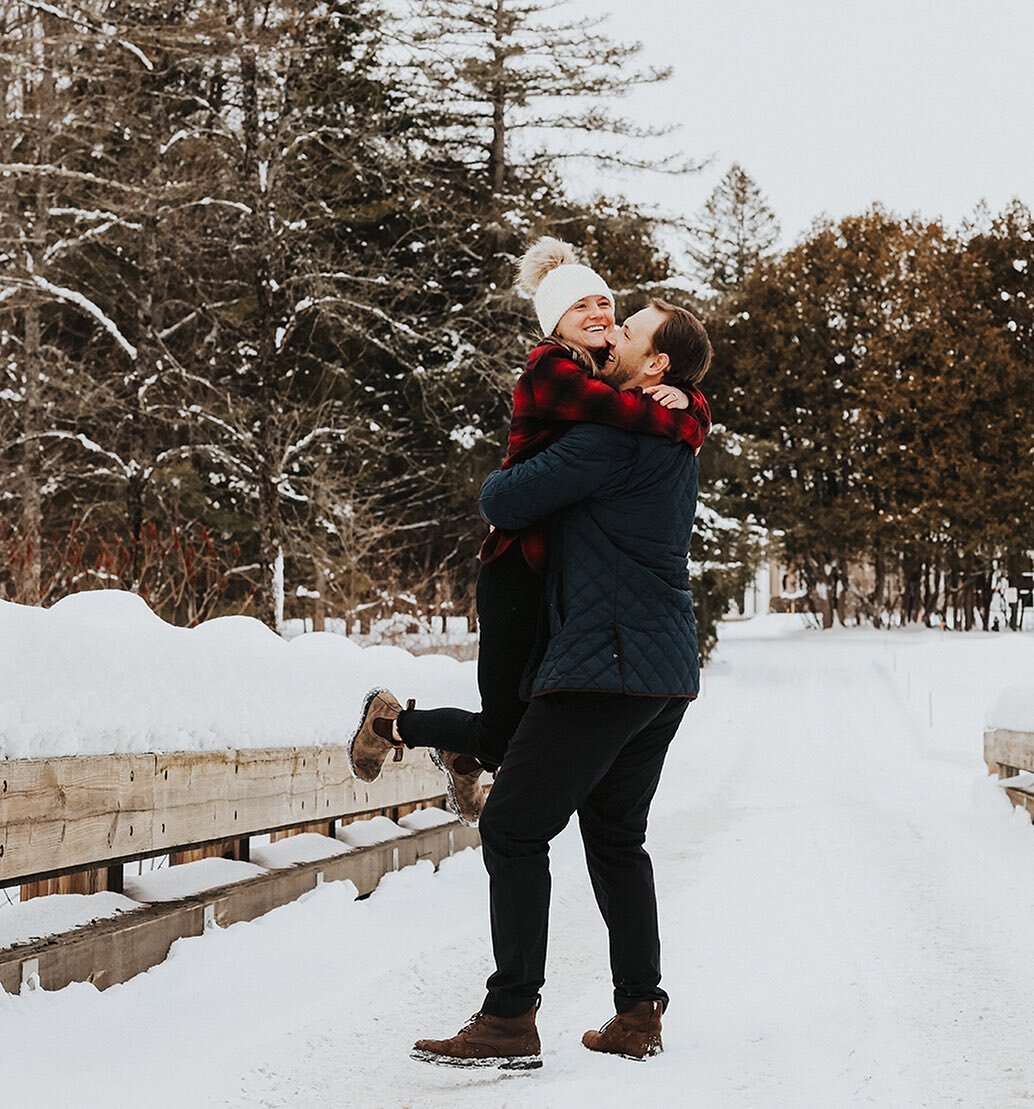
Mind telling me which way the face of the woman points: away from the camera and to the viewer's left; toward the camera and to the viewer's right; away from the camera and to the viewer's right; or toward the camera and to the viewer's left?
toward the camera and to the viewer's right

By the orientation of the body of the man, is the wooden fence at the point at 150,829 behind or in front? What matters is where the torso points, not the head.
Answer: in front

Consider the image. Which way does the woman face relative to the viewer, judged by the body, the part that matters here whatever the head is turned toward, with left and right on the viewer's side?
facing to the right of the viewer

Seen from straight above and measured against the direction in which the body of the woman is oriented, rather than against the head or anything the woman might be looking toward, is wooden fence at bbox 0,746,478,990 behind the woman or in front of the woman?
behind

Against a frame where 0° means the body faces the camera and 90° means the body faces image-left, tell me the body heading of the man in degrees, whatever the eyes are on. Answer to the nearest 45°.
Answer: approximately 90°

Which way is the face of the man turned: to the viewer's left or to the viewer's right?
to the viewer's left
